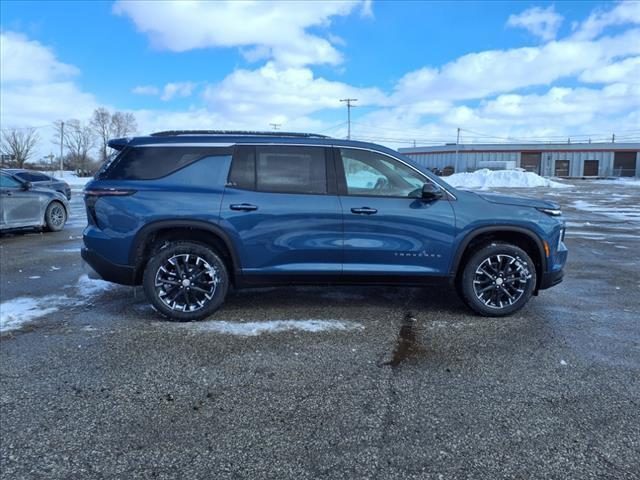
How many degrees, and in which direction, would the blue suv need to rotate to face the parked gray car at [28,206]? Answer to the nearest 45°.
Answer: approximately 135° to its left

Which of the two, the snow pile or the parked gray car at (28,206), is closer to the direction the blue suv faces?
the snow pile

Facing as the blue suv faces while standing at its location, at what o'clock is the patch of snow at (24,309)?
The patch of snow is roughly at 6 o'clock from the blue suv.

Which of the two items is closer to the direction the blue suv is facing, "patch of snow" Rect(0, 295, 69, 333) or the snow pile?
the snow pile

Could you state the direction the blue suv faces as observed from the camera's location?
facing to the right of the viewer

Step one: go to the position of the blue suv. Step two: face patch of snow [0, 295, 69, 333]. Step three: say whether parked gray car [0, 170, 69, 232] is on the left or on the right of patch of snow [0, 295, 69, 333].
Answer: right

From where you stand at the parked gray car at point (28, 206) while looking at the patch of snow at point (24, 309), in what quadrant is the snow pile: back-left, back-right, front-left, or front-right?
back-left

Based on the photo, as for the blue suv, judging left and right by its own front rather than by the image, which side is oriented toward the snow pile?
left
